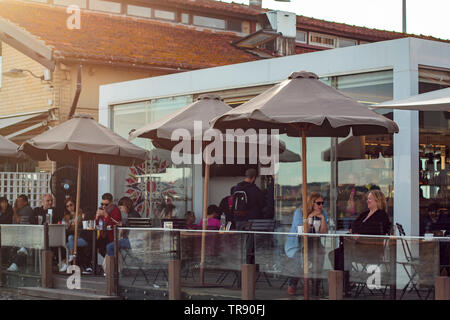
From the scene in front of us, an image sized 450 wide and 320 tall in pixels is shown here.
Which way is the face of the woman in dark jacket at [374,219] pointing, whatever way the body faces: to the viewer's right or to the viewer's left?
to the viewer's left

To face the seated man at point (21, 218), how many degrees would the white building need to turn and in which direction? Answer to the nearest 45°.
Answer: approximately 90° to its right

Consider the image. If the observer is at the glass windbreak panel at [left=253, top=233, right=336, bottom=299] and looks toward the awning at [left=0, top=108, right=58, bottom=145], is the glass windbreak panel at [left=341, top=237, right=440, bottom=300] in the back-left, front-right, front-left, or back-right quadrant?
back-right
